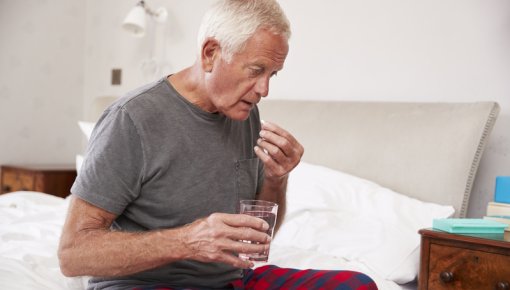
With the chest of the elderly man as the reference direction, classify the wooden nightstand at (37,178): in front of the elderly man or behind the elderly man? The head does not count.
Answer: behind

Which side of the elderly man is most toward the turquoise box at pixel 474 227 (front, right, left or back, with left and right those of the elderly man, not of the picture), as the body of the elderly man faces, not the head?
left

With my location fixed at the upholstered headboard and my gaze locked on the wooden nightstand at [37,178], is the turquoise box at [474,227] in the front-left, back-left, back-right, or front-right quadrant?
back-left

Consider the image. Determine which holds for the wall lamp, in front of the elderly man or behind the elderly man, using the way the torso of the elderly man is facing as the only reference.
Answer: behind

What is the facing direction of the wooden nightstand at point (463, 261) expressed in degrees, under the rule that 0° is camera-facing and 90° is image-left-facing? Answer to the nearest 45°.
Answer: approximately 0°

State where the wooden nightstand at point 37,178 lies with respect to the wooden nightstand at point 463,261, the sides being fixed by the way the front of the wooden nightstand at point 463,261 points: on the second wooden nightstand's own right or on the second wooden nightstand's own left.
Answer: on the second wooden nightstand's own right

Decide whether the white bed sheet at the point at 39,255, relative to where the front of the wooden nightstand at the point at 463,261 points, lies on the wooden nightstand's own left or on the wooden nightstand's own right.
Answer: on the wooden nightstand's own right

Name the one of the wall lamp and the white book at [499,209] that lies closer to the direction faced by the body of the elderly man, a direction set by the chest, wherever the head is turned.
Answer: the white book
